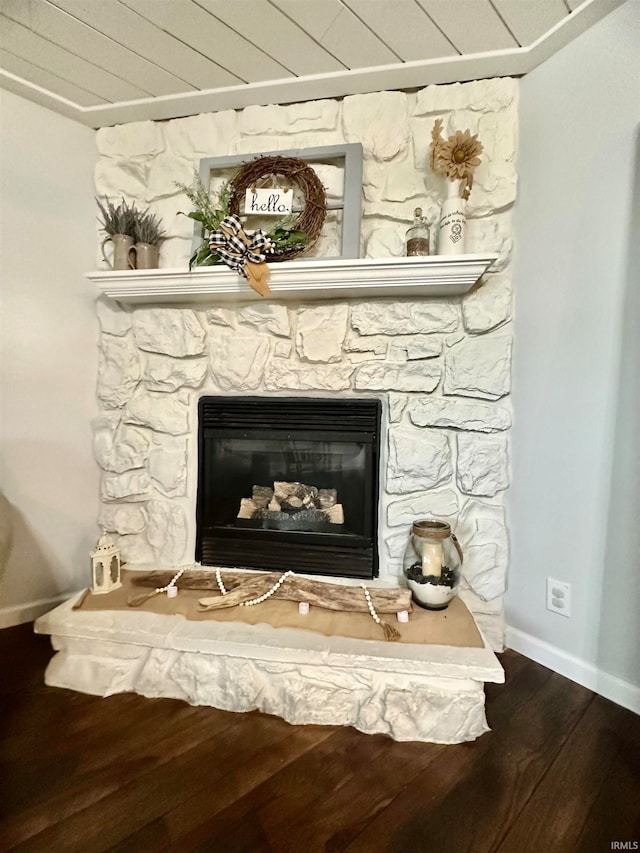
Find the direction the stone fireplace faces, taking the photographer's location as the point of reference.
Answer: facing the viewer

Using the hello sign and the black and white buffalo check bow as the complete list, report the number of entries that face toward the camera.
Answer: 2

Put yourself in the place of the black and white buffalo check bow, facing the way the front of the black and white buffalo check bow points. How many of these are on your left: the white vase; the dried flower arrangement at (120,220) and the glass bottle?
2

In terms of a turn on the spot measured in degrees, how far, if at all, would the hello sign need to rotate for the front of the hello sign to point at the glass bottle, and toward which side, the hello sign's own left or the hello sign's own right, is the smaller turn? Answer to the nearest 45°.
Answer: approximately 90° to the hello sign's own left

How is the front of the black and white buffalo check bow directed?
toward the camera

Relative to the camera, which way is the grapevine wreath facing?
toward the camera

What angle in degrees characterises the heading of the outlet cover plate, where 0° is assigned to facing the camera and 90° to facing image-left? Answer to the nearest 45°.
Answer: approximately 45°

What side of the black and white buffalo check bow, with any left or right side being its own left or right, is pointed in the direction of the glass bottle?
left
